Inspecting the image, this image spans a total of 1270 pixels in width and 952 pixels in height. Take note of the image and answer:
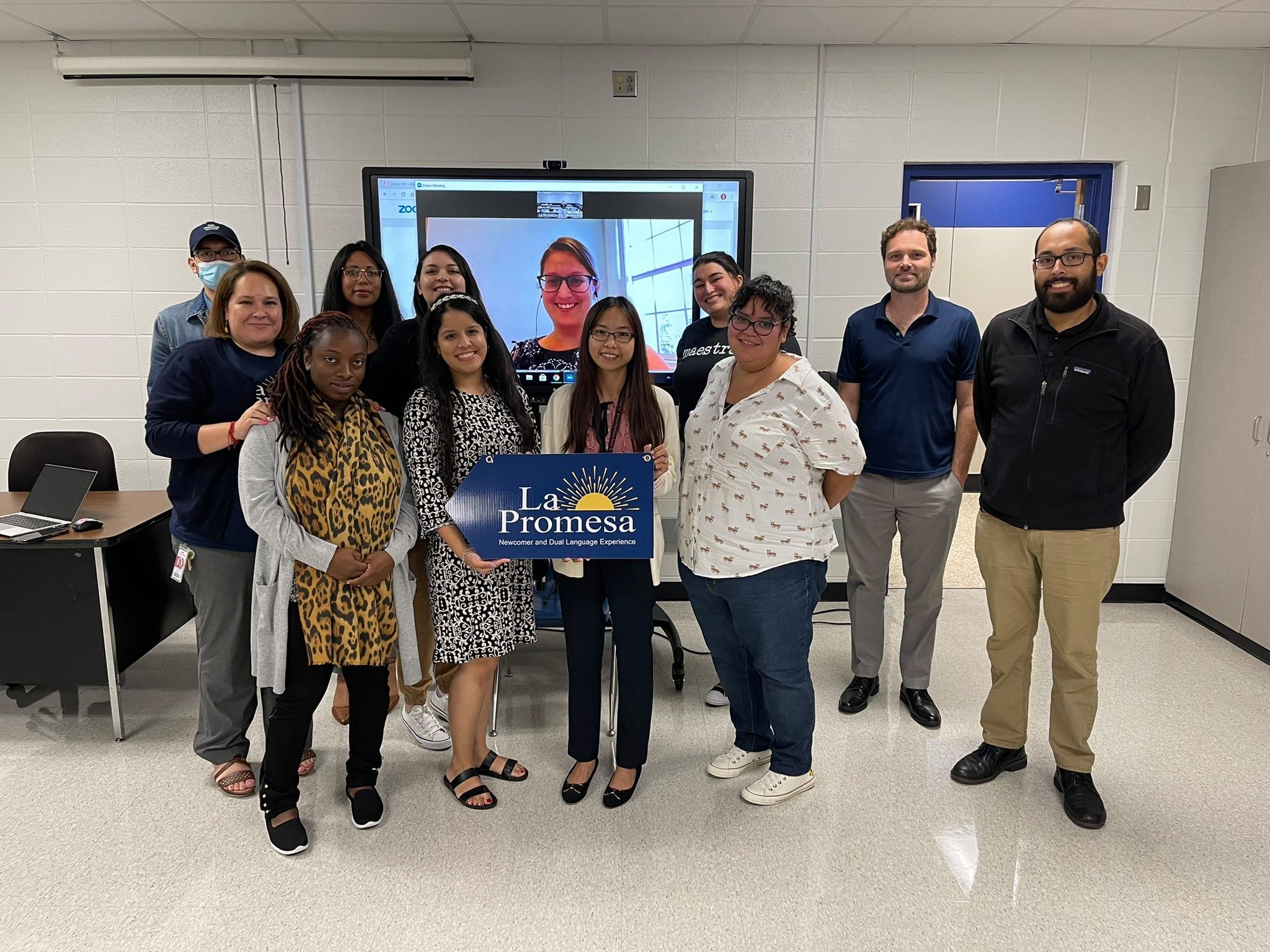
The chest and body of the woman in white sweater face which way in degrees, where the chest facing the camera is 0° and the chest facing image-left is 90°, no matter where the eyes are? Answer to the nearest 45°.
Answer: approximately 0°

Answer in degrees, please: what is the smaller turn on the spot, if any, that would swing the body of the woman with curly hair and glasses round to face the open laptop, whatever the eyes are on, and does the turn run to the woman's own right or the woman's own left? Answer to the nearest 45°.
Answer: approximately 45° to the woman's own right

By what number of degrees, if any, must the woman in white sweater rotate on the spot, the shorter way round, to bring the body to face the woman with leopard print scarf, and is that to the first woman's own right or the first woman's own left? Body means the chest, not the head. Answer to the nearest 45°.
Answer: approximately 90° to the first woman's own right

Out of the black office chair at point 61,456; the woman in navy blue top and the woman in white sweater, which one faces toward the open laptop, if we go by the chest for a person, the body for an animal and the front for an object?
the black office chair

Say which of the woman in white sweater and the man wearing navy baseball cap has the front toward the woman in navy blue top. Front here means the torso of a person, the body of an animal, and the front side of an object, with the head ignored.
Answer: the man wearing navy baseball cap
